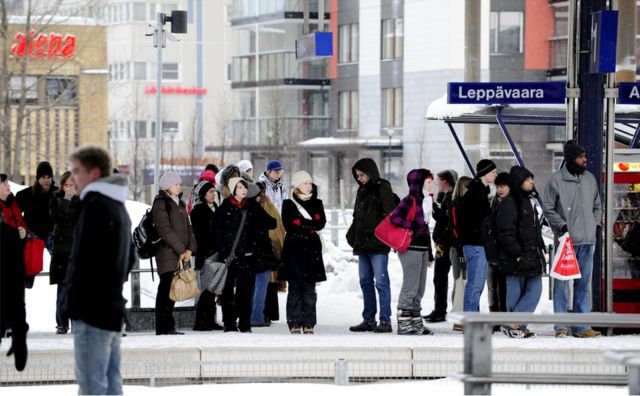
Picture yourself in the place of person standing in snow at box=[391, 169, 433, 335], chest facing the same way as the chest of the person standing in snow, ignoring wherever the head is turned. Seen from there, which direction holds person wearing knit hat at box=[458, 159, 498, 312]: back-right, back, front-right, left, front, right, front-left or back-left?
front-left

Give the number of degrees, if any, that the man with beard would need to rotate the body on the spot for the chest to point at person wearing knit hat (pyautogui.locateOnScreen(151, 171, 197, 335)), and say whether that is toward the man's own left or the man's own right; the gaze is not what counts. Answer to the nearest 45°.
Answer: approximately 135° to the man's own right

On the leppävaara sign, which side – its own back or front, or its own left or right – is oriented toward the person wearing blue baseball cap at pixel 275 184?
right

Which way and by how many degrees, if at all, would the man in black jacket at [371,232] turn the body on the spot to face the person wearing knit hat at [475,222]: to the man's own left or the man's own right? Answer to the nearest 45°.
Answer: approximately 135° to the man's own left

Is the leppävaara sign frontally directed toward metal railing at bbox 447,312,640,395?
yes

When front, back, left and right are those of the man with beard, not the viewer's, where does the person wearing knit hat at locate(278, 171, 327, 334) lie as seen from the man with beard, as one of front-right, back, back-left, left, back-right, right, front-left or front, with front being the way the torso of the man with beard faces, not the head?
back-right
